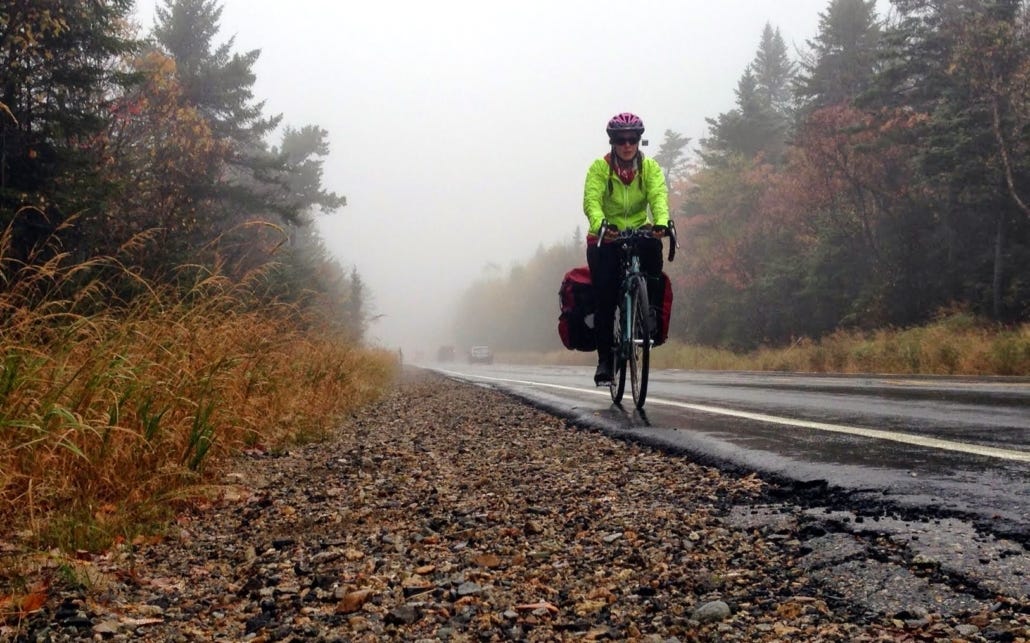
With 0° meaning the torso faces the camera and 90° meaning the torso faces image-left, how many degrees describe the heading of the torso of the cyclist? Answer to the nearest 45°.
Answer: approximately 0°

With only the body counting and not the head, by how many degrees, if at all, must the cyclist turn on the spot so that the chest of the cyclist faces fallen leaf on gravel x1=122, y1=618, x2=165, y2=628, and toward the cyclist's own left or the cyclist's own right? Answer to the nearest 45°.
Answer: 0° — they already face it

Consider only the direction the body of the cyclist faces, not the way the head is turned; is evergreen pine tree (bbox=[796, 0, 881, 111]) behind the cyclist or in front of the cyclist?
behind

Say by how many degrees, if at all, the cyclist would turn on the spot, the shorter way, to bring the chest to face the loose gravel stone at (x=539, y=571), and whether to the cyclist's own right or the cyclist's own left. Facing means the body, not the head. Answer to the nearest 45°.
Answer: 0° — they already face it

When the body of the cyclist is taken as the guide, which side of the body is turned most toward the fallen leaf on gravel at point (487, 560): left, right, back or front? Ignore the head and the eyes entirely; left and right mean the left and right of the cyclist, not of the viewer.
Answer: front

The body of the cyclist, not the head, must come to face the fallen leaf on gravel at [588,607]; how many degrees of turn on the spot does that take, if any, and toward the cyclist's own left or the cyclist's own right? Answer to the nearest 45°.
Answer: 0° — they already face it

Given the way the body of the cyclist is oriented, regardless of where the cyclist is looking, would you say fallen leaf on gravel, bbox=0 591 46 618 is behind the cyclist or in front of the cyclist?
in front
